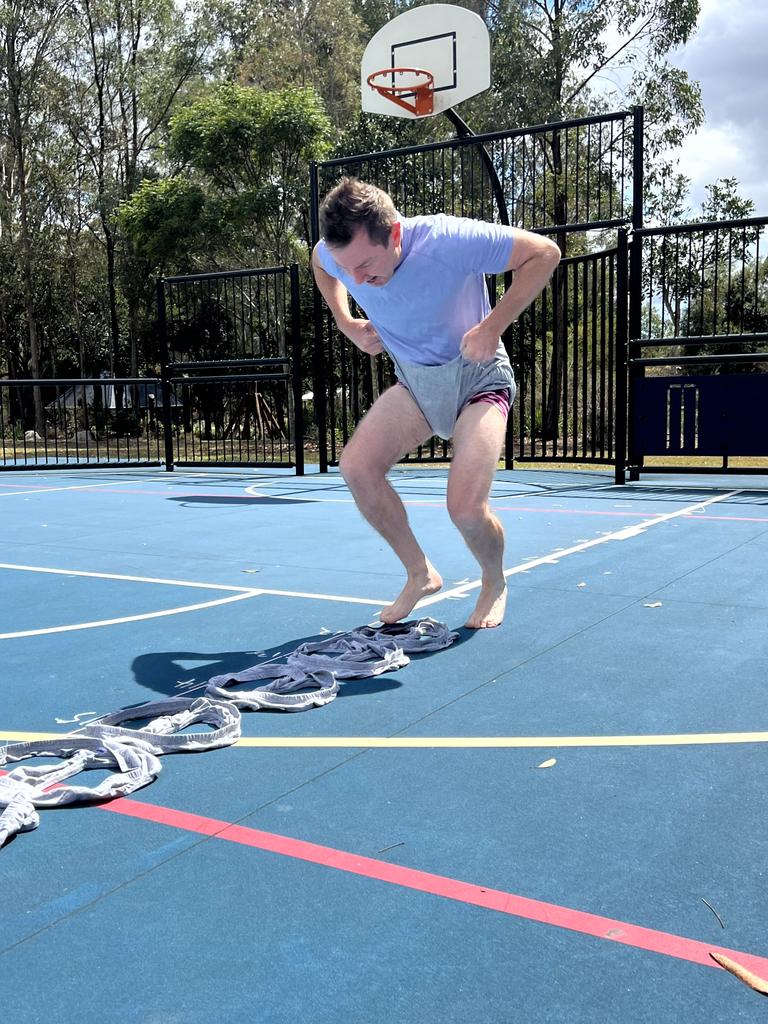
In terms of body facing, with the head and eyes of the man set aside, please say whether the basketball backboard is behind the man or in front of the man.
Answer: behind

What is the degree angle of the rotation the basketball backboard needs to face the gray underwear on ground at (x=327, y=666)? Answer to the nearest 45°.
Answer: approximately 45° to its left

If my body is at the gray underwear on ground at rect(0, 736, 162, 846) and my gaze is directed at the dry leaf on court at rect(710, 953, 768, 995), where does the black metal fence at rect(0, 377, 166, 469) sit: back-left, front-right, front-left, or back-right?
back-left

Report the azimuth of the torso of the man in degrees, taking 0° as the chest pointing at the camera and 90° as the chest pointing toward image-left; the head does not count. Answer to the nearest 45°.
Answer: approximately 45°

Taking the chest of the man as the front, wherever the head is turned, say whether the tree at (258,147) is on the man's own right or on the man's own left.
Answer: on the man's own right

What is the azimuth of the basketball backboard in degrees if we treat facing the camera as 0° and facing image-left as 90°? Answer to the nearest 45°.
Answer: approximately 45°
